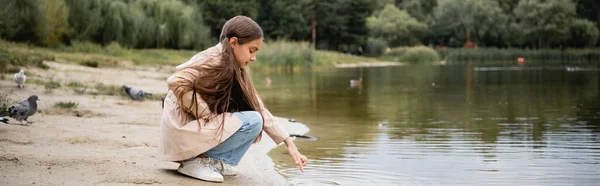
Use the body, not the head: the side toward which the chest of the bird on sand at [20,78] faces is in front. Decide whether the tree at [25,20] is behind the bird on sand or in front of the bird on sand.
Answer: behind

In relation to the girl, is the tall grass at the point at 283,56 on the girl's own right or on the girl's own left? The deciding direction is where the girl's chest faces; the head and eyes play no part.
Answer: on the girl's own left

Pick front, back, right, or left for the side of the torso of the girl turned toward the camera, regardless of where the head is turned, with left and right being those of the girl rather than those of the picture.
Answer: right

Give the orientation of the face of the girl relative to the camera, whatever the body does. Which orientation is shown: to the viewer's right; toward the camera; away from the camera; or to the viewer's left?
to the viewer's right

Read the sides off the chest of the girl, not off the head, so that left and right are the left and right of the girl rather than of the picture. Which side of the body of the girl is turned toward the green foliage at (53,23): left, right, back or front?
left

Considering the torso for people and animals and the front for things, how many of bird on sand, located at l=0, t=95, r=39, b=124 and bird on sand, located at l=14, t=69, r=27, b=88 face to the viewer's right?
1

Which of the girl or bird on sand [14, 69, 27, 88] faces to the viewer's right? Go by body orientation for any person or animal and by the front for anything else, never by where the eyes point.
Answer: the girl

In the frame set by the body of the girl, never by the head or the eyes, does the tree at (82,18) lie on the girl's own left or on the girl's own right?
on the girl's own left

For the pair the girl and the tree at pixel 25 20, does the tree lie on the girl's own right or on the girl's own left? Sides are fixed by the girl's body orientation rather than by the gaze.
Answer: on the girl's own left

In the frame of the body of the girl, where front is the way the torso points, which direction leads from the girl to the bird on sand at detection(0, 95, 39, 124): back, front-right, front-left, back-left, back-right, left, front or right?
back-left

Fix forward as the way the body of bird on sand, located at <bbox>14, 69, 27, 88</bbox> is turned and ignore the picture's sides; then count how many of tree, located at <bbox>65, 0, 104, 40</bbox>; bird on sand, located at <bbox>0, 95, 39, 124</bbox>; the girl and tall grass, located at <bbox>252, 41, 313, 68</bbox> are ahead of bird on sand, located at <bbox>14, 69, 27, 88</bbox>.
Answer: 2

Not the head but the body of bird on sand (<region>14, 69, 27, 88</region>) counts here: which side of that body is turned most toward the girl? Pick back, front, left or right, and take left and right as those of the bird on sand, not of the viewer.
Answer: front
